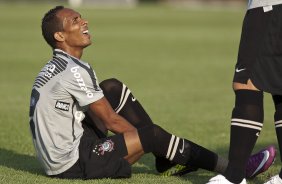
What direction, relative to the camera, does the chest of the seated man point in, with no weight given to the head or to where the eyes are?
to the viewer's right

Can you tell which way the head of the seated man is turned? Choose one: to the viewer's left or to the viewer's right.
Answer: to the viewer's right
